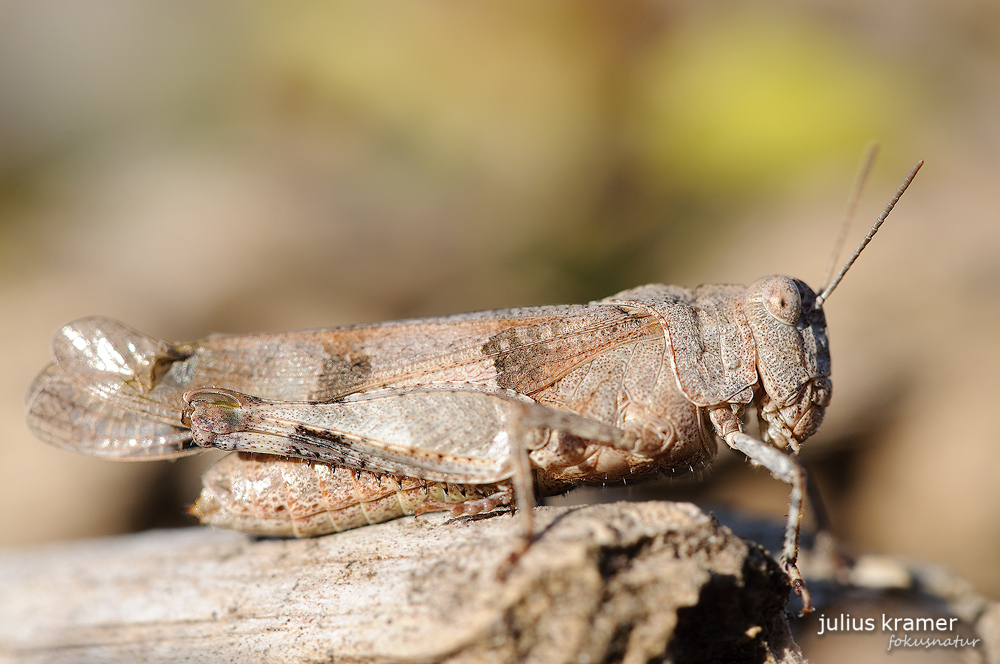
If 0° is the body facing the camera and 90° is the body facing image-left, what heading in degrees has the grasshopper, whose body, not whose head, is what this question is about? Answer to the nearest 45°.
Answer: approximately 270°
